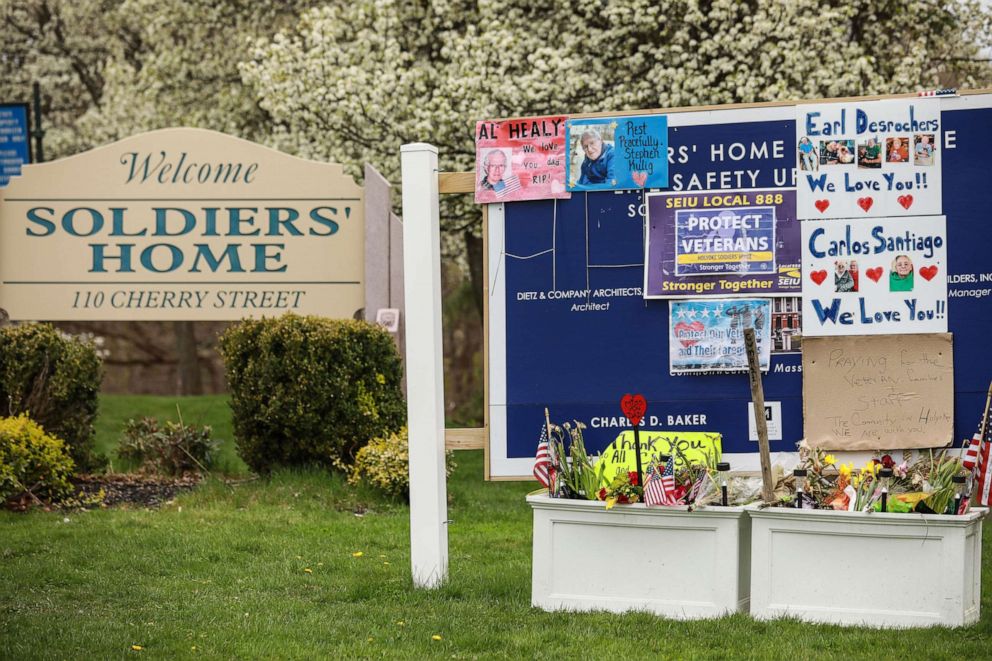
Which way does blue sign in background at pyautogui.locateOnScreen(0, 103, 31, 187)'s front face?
toward the camera

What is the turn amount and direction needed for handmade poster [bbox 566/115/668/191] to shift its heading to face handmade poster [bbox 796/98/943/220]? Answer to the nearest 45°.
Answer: approximately 90° to its left

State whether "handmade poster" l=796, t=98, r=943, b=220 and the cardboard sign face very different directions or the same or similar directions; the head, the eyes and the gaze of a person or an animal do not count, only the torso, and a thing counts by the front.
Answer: same or similar directions

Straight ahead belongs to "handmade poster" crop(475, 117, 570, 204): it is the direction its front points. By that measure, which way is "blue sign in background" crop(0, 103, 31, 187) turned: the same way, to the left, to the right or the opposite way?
the same way

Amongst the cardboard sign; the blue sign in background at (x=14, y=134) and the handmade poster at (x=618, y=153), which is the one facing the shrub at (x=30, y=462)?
the blue sign in background

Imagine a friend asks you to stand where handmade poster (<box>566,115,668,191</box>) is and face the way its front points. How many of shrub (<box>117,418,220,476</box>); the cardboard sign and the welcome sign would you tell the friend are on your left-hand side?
1

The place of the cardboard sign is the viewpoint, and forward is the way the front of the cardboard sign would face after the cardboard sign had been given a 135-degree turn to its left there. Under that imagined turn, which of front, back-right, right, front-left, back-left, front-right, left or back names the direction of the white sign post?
back-left

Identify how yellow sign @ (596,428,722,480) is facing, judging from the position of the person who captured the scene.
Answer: facing the viewer

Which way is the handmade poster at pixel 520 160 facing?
toward the camera

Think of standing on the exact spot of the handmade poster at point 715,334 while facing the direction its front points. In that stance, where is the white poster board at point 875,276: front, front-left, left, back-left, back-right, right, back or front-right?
left

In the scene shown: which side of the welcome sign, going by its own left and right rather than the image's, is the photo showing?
front

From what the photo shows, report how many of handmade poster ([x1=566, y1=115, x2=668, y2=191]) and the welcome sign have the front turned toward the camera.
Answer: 2

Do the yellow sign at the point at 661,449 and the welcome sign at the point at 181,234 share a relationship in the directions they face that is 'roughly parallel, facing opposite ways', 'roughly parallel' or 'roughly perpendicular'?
roughly parallel
